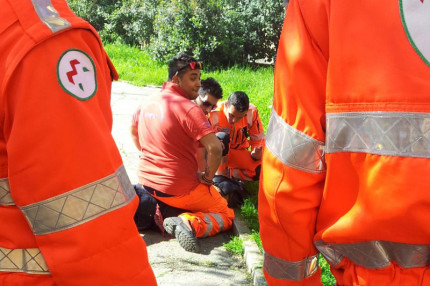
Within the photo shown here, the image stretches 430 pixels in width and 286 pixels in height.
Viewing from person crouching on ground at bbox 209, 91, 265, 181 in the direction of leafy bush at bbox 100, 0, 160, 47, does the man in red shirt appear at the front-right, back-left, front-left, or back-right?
back-left

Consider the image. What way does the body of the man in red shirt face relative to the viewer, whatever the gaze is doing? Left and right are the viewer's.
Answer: facing away from the viewer and to the right of the viewer

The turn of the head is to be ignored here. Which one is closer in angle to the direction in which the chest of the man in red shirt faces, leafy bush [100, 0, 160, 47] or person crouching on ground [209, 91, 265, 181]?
the person crouching on ground

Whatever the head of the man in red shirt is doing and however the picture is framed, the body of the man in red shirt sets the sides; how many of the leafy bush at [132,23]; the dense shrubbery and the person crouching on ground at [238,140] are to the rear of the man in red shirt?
0

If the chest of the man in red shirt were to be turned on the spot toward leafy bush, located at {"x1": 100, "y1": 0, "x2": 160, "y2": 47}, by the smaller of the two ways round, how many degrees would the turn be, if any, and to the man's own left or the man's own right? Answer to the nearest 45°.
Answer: approximately 45° to the man's own left

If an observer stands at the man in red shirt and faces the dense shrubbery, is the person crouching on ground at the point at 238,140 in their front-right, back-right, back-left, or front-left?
front-right

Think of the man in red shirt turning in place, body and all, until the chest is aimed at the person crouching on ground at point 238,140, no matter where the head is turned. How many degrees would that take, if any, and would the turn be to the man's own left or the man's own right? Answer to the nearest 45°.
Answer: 0° — they already face them

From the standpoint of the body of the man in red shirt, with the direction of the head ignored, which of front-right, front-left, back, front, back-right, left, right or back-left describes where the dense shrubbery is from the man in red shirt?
front-left
